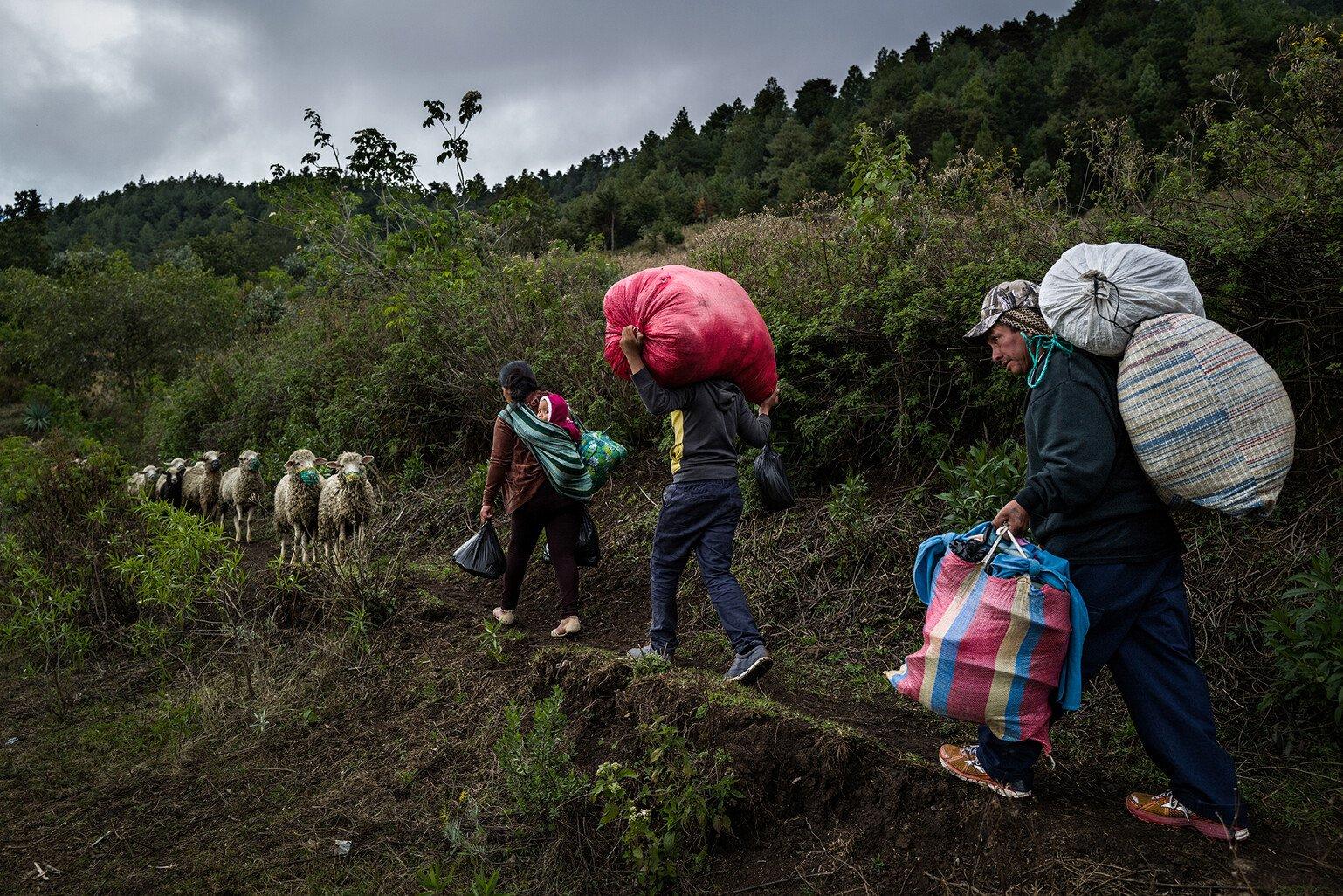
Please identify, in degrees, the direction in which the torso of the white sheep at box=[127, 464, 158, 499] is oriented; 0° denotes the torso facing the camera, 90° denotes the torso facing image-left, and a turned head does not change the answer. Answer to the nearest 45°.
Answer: approximately 315°

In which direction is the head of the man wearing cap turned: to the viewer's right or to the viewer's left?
to the viewer's left

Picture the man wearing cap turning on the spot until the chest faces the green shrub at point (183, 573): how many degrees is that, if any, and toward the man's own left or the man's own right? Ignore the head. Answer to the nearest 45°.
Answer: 0° — they already face it

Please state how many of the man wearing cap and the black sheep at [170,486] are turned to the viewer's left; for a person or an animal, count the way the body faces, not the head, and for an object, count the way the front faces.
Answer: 1

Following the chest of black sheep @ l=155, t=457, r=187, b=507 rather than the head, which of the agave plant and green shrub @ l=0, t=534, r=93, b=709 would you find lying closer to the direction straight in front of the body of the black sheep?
the green shrub

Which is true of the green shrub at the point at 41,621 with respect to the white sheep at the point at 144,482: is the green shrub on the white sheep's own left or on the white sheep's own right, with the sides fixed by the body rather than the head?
on the white sheep's own right

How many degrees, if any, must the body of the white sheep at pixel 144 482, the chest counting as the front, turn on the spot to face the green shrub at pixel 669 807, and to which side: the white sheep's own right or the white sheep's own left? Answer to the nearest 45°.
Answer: approximately 45° to the white sheep's own right

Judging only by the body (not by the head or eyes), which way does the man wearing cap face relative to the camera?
to the viewer's left

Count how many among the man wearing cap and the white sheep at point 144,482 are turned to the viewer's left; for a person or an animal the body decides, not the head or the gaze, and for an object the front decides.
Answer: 1

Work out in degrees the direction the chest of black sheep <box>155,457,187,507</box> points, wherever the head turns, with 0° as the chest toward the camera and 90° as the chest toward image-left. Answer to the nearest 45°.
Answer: approximately 315°
